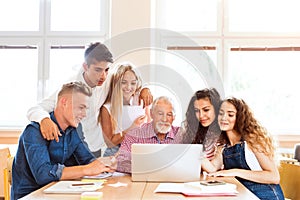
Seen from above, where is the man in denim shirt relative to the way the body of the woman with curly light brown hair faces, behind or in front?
in front

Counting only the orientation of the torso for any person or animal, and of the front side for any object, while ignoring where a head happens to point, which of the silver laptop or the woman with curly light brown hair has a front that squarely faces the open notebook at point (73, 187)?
the woman with curly light brown hair

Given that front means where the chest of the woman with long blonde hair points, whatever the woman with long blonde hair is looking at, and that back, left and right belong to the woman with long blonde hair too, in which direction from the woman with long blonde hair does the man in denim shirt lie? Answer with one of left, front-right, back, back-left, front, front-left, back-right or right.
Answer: right

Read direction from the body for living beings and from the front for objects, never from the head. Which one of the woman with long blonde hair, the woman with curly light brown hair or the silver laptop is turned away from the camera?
the silver laptop

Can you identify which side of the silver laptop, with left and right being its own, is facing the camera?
back

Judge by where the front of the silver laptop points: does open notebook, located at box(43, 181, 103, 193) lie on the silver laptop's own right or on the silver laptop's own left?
on the silver laptop's own left

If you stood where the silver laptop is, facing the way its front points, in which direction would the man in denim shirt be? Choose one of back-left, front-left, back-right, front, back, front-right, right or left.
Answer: left

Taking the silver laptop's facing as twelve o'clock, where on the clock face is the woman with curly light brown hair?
The woman with curly light brown hair is roughly at 2 o'clock from the silver laptop.

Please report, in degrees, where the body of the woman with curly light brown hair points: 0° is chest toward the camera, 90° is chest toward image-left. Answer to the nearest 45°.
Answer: approximately 45°

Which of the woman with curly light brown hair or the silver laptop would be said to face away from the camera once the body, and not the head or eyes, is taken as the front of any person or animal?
the silver laptop
